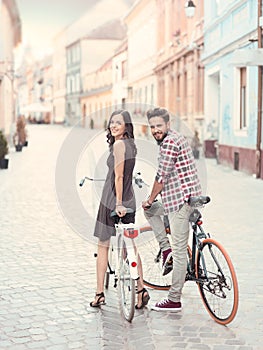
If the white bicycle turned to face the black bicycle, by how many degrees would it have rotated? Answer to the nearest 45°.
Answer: approximately 90° to its right

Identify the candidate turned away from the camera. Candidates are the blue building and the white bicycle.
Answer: the white bicycle

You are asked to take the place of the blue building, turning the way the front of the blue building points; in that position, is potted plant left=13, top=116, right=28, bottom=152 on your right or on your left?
on your right

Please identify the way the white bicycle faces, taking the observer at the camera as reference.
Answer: facing away from the viewer

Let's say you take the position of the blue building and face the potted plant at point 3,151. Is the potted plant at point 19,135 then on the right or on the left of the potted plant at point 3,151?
right

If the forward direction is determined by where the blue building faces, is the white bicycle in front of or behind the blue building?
in front

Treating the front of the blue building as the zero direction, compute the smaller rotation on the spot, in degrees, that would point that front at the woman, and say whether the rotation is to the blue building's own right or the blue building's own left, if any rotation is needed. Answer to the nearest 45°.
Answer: approximately 45° to the blue building's own left

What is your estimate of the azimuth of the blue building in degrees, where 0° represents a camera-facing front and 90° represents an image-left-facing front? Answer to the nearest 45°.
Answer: approximately 45°

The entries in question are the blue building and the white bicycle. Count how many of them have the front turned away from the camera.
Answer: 1

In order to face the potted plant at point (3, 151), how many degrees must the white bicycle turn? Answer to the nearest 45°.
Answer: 0° — it already faces it
